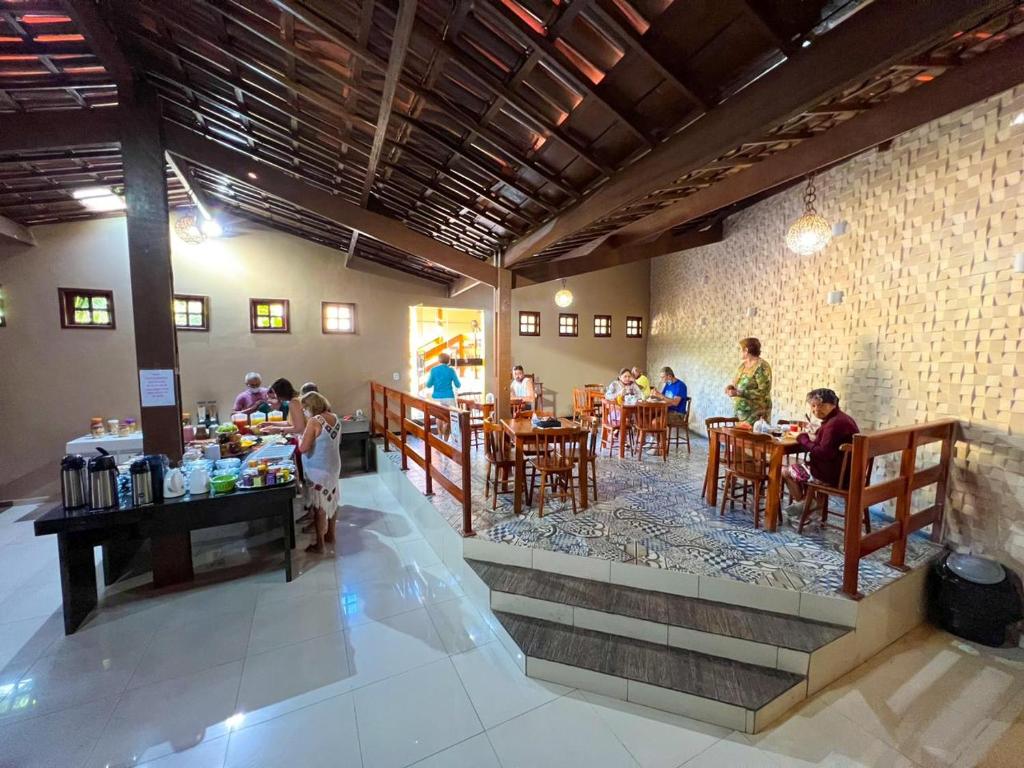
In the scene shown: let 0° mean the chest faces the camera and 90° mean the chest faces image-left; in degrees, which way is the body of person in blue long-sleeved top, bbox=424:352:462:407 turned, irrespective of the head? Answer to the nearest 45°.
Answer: approximately 180°

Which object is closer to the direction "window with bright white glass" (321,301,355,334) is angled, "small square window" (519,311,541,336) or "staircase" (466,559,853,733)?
the staircase

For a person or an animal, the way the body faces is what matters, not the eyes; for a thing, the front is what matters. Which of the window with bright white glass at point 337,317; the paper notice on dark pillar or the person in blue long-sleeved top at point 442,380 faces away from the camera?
the person in blue long-sleeved top

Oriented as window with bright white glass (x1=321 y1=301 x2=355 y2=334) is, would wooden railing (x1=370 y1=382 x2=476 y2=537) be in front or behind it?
in front

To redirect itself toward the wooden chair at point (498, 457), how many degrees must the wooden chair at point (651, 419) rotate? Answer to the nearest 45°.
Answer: approximately 135° to its left

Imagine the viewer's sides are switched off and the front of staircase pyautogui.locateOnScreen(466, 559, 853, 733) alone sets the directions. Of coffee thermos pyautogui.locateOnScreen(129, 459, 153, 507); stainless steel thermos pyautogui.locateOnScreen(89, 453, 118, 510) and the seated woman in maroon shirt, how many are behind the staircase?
1

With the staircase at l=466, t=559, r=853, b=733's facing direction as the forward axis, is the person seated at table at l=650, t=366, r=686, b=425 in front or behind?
behind

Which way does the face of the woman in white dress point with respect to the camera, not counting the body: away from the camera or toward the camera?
away from the camera

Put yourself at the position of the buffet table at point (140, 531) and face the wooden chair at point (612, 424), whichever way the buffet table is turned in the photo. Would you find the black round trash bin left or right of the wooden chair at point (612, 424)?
right

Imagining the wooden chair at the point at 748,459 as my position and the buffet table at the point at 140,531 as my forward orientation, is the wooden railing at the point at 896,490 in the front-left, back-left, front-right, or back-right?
back-left

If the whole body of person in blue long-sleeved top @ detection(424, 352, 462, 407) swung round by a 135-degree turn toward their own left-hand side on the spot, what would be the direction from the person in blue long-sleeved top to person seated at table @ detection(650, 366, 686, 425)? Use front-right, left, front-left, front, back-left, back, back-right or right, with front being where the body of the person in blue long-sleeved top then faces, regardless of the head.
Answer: back-left

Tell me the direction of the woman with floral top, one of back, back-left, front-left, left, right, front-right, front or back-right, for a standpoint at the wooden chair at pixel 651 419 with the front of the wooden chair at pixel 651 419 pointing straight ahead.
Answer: back-right

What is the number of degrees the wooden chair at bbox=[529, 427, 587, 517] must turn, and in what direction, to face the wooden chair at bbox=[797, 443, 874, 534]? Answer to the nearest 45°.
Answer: approximately 90° to its right

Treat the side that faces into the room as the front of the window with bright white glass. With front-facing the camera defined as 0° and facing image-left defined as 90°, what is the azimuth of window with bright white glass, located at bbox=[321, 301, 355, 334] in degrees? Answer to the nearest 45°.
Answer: approximately 0°
